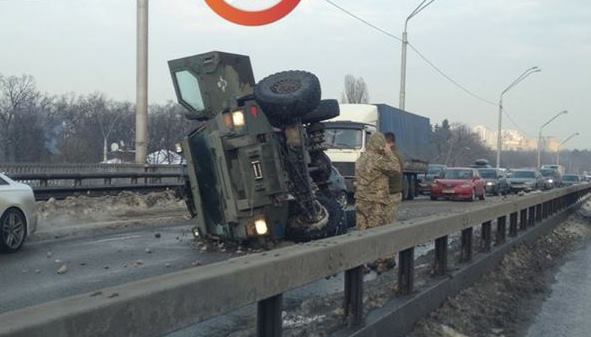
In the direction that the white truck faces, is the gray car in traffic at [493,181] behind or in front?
behind

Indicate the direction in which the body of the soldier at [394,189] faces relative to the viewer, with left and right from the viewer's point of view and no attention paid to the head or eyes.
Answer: facing to the left of the viewer

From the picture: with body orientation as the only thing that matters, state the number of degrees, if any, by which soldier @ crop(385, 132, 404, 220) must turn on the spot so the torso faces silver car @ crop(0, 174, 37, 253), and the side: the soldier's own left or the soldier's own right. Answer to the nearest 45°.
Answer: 0° — they already face it

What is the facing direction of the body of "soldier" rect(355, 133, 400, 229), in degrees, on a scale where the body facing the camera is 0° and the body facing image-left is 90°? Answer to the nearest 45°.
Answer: approximately 225°

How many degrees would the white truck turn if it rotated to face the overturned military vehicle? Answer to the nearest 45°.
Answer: approximately 45° to its left

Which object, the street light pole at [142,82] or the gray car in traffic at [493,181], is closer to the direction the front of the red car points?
the street light pole
